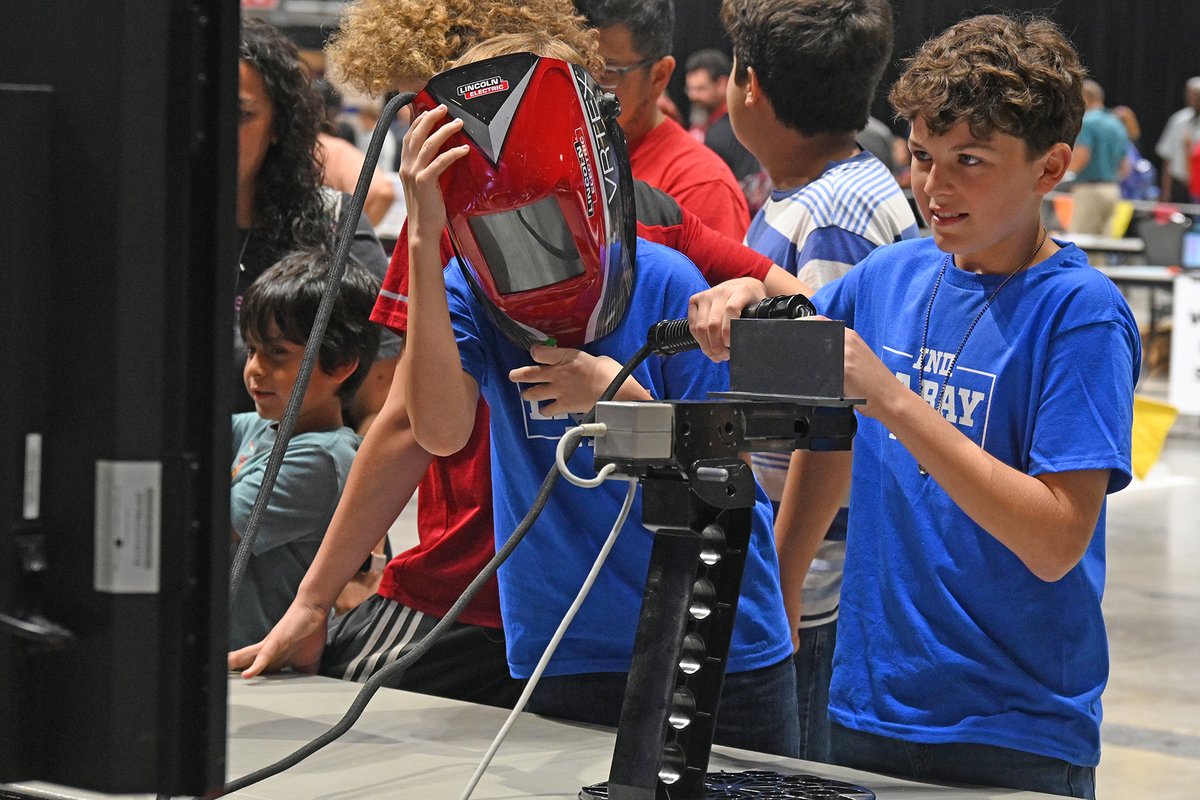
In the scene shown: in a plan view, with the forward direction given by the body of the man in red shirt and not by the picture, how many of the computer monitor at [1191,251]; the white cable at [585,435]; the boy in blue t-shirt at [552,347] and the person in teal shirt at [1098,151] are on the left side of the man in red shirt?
2

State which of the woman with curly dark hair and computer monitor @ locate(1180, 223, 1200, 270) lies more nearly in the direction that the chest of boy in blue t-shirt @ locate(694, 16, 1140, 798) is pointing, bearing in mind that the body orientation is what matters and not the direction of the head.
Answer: the woman with curly dark hair

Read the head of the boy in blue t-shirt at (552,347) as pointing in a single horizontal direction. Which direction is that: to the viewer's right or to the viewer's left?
to the viewer's left

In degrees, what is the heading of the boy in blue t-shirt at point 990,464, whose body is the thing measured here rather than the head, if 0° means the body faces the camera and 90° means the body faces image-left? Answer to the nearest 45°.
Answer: approximately 45°

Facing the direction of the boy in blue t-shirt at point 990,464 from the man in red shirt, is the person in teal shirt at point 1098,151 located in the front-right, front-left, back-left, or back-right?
back-left

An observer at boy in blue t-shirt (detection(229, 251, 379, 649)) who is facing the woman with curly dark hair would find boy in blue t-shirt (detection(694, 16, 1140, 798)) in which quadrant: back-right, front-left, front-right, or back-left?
back-right
